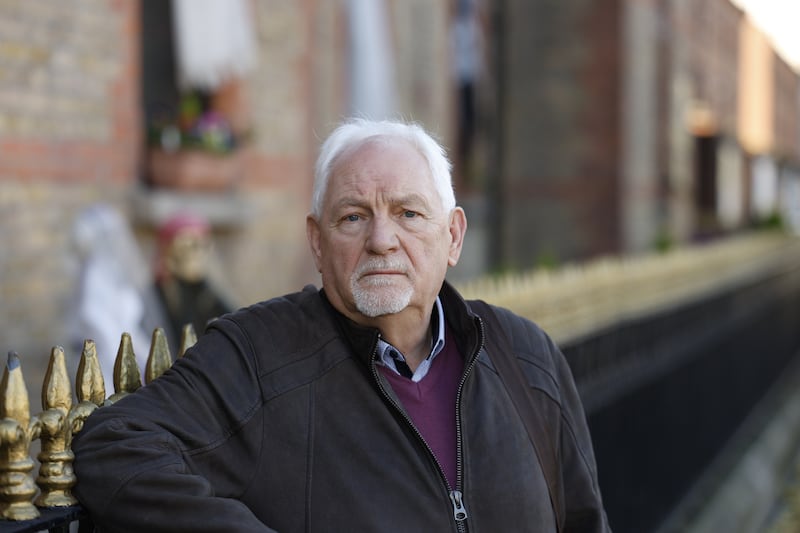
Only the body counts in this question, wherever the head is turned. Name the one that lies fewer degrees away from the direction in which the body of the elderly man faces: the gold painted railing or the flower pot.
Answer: the gold painted railing

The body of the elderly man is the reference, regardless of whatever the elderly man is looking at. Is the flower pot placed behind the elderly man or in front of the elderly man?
behind

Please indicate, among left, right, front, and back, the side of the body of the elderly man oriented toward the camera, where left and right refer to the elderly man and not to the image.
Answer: front

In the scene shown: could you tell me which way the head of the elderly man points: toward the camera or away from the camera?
toward the camera

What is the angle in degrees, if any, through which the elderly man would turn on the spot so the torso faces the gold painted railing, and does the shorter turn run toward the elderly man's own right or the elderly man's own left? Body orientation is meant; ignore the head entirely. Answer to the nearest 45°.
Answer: approximately 90° to the elderly man's own right
